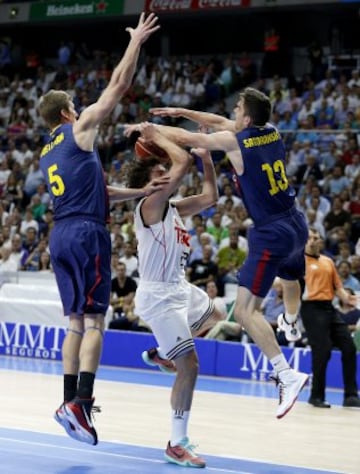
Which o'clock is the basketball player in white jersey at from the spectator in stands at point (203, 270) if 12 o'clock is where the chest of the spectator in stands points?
The basketball player in white jersey is roughly at 12 o'clock from the spectator in stands.

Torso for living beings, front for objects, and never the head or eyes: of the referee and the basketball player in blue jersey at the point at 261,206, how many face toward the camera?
1

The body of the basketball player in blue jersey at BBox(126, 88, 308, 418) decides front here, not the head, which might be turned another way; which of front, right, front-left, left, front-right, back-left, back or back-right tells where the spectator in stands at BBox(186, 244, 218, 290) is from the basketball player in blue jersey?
front-right

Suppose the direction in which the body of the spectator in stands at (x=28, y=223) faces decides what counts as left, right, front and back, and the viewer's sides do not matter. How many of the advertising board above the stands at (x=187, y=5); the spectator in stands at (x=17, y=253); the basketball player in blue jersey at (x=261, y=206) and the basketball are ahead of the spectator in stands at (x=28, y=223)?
3

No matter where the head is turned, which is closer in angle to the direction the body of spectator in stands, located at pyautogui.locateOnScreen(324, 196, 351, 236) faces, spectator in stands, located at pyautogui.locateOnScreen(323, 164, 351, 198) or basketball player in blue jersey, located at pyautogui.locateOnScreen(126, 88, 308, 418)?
the basketball player in blue jersey

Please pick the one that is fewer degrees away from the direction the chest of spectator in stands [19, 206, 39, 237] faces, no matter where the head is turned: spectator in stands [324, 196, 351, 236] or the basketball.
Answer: the basketball

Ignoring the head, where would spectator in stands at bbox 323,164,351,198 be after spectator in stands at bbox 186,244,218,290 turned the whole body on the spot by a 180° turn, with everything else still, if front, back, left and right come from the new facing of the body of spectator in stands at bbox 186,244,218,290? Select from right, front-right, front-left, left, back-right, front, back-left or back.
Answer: front-right

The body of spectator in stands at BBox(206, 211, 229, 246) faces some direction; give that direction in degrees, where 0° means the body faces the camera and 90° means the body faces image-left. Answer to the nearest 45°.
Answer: approximately 0°

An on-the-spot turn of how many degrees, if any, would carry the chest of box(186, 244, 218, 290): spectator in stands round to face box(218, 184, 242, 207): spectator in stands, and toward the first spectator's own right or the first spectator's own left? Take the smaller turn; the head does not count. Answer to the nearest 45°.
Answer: approximately 180°

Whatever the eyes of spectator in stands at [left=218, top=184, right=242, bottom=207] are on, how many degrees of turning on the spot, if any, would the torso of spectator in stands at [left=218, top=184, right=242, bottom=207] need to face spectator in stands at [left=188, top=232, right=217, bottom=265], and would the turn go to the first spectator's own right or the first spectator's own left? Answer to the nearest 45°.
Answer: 0° — they already face them

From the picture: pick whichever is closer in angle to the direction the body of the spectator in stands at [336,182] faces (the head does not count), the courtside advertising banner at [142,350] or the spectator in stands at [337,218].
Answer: the spectator in stands

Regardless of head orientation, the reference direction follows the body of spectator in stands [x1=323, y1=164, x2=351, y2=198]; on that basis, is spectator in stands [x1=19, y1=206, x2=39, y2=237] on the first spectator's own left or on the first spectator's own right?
on the first spectator's own right
